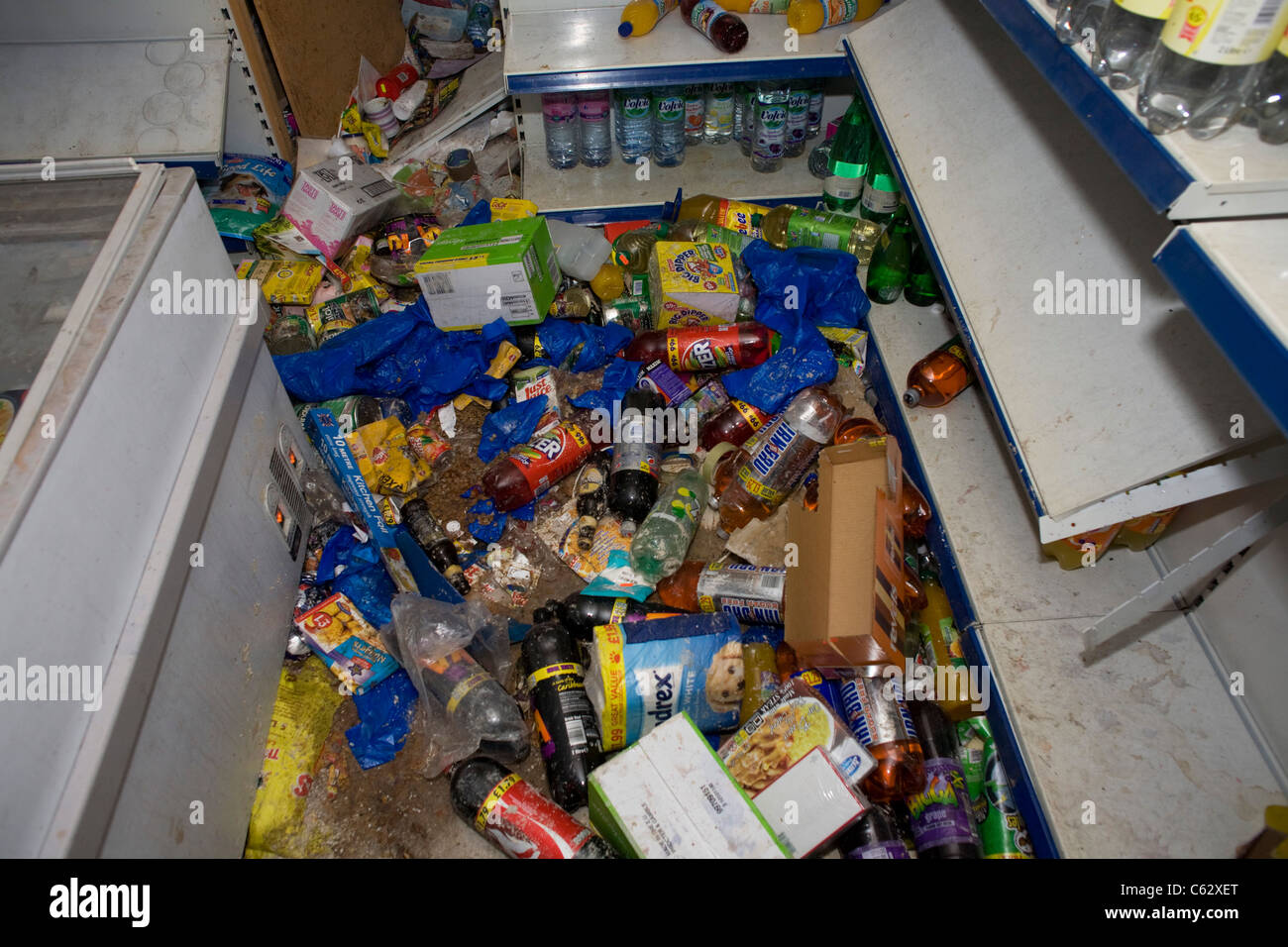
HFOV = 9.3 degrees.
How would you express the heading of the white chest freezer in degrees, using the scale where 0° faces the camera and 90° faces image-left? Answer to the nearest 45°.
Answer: approximately 270°

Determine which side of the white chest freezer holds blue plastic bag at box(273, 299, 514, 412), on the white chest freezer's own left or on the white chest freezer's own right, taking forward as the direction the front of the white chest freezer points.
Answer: on the white chest freezer's own left
